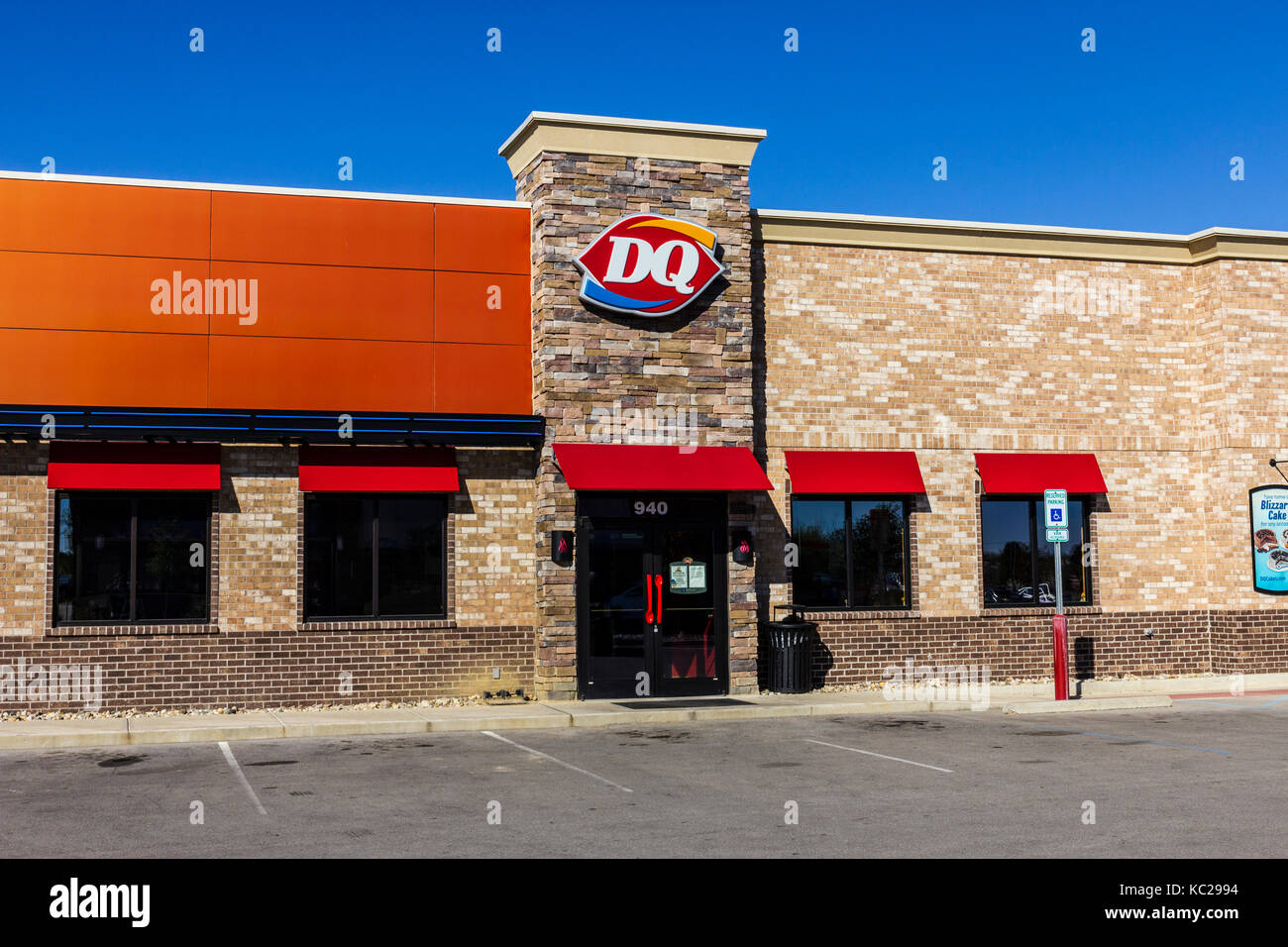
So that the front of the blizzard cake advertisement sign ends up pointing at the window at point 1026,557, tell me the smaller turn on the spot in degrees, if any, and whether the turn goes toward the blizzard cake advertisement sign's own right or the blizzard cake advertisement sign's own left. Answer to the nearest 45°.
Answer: approximately 45° to the blizzard cake advertisement sign's own right

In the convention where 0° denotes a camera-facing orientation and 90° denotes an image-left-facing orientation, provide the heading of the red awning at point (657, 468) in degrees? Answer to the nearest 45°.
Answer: approximately 0°

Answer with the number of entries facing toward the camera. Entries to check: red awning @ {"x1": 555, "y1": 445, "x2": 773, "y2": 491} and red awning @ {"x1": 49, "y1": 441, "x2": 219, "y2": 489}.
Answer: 2

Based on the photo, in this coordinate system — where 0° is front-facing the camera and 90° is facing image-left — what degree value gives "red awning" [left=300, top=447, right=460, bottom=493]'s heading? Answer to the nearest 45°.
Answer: approximately 0°

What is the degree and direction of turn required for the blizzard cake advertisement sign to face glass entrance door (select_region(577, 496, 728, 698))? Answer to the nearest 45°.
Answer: approximately 45° to its right
